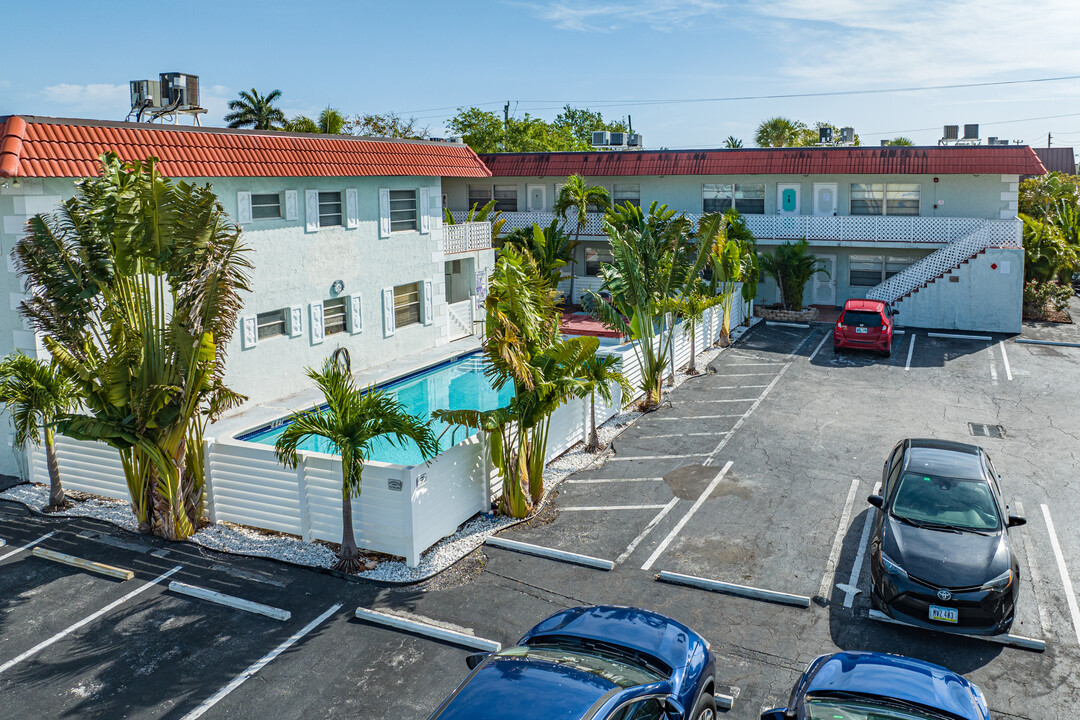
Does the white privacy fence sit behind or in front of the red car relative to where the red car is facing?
behind

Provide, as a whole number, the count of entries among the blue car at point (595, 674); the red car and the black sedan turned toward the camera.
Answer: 1

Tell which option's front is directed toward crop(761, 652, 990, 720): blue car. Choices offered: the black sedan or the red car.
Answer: the black sedan

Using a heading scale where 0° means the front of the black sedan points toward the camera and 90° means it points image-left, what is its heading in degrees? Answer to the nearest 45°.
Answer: approximately 0°

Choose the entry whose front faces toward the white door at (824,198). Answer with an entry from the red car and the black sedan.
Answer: the red car

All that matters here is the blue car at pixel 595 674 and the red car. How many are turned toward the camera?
0

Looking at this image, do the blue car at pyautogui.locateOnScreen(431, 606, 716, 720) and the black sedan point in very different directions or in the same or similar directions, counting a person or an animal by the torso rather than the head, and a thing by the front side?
very different directions

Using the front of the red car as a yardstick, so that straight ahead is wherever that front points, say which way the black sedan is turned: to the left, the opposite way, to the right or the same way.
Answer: the opposite way

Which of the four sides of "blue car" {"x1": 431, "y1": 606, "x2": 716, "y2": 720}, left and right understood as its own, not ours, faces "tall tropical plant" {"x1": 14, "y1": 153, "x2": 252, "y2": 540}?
left

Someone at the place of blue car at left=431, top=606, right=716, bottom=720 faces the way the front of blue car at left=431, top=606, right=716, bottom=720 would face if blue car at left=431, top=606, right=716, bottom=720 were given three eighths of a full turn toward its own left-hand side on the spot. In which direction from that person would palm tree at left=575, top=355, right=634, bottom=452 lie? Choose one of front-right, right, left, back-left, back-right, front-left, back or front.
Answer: right

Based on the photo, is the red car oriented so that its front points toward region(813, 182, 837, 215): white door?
yes

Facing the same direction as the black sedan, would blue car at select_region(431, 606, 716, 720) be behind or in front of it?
in front

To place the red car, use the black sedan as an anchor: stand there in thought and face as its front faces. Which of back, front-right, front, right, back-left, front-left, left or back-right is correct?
back

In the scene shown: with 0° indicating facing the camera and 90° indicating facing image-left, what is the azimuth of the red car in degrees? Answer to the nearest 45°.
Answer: approximately 180°

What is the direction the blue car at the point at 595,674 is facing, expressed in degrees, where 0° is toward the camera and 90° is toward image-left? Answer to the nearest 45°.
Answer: approximately 225°
